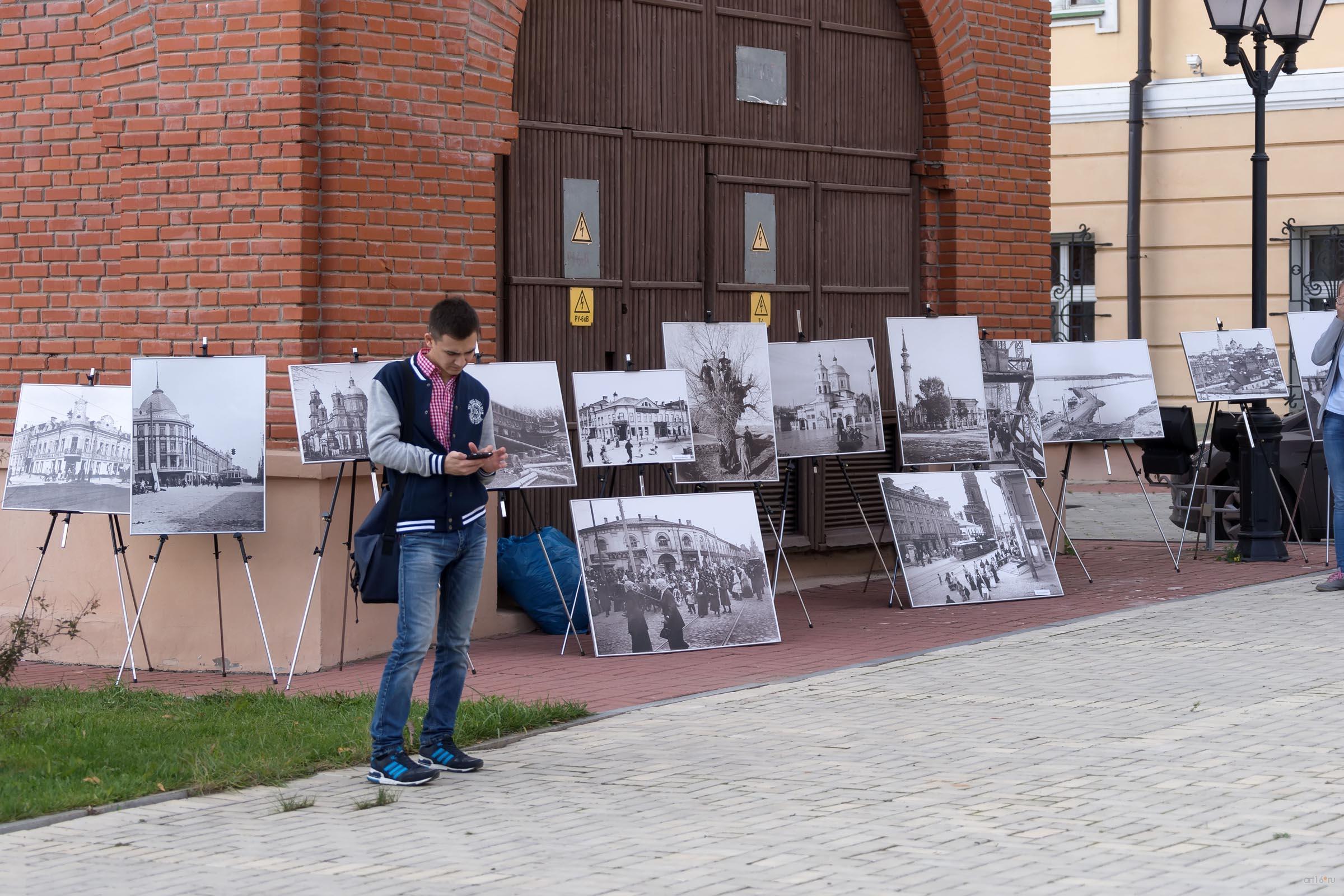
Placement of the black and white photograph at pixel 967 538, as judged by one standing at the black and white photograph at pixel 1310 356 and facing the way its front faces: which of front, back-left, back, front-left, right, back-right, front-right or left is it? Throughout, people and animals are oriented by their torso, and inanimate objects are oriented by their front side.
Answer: front-right

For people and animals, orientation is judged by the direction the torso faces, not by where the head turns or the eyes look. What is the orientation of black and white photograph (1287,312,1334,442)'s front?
toward the camera

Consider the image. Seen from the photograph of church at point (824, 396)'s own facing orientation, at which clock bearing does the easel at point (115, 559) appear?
The easel is roughly at 2 o'clock from the photograph of church.

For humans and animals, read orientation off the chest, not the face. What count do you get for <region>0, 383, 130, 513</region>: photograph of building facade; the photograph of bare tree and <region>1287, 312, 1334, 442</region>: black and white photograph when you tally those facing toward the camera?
3

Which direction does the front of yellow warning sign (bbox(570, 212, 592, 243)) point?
toward the camera

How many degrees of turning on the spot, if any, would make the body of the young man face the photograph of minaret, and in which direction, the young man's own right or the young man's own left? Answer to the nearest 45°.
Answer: approximately 90° to the young man's own left

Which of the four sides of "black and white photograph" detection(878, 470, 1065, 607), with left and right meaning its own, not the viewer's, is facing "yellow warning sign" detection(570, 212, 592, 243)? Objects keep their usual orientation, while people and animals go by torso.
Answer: right

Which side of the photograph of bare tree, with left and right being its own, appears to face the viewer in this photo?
front

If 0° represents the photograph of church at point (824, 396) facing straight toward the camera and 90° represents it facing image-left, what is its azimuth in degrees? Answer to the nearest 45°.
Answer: approximately 0°

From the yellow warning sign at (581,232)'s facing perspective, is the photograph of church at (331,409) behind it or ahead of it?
ahead

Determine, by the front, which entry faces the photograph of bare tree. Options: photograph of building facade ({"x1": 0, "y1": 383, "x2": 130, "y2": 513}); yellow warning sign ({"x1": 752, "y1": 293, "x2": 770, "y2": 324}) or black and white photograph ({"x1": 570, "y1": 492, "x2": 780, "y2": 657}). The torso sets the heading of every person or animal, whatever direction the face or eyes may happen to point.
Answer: the yellow warning sign

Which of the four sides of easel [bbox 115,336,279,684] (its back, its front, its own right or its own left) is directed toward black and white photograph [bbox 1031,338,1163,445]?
left

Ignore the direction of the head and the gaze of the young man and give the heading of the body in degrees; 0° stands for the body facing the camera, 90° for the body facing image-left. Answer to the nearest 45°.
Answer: approximately 315°

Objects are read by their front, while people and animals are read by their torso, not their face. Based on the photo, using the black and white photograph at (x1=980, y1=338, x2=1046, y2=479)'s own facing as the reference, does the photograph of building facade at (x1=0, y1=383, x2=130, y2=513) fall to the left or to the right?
on its right

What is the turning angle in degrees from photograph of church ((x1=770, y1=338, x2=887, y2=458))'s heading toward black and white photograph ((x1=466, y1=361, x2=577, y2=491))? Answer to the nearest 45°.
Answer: approximately 45° to its right
